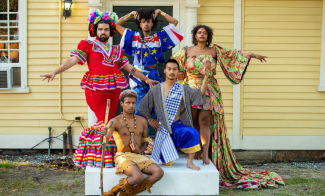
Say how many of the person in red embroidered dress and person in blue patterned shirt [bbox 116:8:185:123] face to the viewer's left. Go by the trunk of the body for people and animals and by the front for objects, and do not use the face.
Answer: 0

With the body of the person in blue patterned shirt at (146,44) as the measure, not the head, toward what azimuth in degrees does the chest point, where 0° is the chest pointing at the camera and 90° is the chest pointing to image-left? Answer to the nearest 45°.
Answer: approximately 0°

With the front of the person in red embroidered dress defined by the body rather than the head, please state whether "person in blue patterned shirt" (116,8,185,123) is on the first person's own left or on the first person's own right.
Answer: on the first person's own left

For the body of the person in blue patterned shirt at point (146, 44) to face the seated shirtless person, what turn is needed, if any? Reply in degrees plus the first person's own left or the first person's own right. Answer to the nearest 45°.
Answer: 0° — they already face them

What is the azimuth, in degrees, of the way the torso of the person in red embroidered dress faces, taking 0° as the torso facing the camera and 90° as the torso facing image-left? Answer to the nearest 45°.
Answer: approximately 315°

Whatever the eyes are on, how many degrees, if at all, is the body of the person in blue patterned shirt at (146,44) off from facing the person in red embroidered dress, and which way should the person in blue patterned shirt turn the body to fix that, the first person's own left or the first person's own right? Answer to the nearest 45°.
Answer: approximately 45° to the first person's own right
